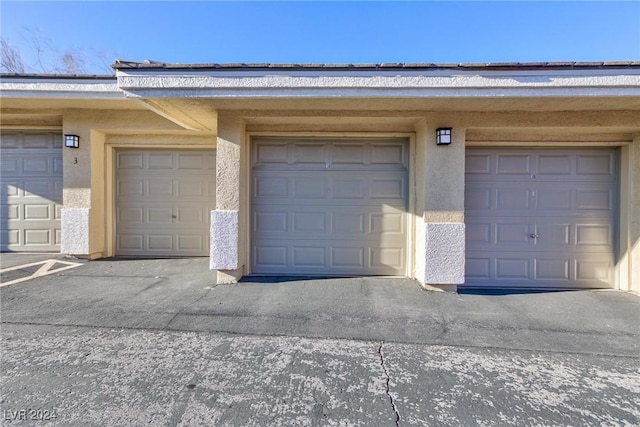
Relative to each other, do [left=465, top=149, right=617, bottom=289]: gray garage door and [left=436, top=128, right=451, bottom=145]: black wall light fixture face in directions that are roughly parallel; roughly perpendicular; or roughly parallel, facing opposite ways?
roughly parallel

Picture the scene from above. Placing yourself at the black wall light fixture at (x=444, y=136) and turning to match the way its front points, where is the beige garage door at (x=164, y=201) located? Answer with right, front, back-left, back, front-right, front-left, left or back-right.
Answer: right

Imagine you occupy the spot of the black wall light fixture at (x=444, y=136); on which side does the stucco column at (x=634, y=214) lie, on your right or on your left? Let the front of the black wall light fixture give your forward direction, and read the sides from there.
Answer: on your left

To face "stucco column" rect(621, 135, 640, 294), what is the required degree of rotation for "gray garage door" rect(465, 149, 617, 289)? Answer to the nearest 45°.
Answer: approximately 90° to its left

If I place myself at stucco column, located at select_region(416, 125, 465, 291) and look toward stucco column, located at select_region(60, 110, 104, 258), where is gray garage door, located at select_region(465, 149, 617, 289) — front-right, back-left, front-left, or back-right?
back-right

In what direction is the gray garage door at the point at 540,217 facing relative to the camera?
toward the camera

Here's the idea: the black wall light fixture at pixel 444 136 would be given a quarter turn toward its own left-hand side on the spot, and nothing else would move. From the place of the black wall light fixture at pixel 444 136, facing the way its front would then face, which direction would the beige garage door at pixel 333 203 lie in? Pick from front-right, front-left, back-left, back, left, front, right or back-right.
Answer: back

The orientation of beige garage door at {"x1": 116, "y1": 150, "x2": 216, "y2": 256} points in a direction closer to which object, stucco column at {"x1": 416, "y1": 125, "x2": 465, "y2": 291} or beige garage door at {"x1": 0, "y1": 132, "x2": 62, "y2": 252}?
the stucco column

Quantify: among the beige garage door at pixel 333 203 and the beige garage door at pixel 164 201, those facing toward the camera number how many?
2

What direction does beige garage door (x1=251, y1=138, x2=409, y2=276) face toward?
toward the camera

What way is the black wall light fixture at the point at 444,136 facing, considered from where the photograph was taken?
facing the viewer

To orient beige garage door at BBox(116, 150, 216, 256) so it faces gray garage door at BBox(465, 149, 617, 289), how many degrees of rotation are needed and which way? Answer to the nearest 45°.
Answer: approximately 45° to its left

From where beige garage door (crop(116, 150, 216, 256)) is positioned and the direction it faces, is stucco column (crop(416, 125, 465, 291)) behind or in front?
in front

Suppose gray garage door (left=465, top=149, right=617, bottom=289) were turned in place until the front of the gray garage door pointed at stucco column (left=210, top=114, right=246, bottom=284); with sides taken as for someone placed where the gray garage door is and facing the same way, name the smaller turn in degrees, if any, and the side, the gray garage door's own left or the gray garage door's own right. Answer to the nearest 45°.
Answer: approximately 45° to the gray garage door's own right

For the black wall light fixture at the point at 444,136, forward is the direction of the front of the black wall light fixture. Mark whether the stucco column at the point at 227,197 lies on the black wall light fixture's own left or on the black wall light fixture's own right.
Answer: on the black wall light fixture's own right

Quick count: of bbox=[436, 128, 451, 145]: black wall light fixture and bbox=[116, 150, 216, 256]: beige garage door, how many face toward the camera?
2
